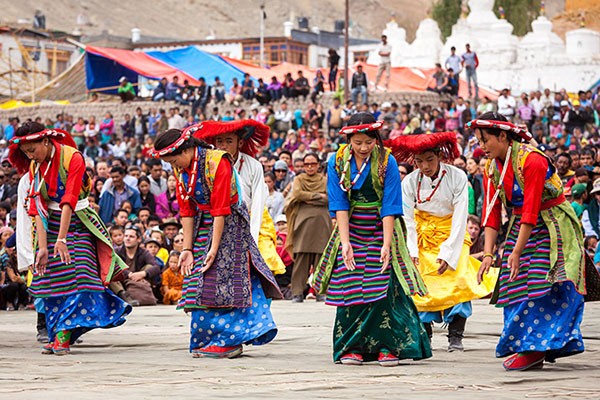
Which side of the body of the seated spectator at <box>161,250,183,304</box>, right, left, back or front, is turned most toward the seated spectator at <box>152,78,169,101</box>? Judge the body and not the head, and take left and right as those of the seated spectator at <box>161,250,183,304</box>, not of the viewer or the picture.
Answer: back

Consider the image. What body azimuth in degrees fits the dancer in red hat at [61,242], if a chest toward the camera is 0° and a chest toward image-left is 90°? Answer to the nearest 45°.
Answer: approximately 45°

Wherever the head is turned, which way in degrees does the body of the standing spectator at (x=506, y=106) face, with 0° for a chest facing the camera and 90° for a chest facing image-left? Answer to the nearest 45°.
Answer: approximately 0°

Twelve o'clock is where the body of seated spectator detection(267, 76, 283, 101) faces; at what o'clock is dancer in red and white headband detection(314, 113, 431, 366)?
The dancer in red and white headband is roughly at 12 o'clock from the seated spectator.

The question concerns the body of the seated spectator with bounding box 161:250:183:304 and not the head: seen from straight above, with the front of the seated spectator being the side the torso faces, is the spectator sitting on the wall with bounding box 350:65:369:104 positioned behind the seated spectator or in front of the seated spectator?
behind

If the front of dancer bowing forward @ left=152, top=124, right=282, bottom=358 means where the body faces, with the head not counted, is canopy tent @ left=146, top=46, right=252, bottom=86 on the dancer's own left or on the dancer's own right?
on the dancer's own right
